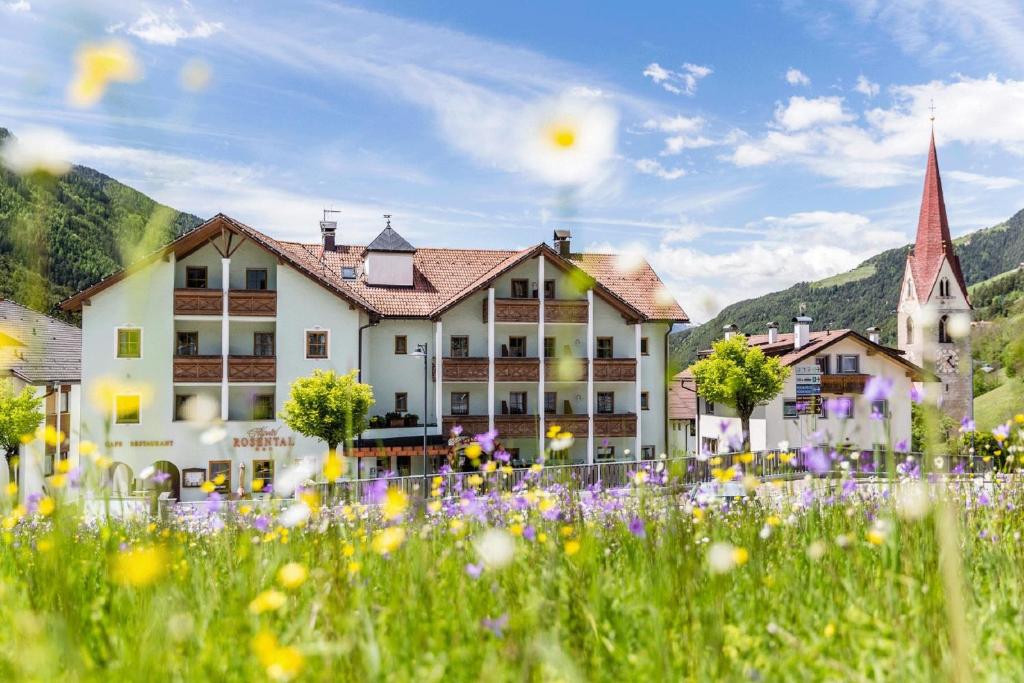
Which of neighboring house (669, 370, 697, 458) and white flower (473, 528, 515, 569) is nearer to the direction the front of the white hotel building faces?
the white flower

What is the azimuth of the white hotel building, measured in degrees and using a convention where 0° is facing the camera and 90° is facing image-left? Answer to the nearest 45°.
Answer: approximately 0°

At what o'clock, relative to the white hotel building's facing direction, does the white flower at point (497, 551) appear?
The white flower is roughly at 12 o'clock from the white hotel building.

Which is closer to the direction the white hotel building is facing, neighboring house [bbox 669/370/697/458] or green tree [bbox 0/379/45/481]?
the green tree

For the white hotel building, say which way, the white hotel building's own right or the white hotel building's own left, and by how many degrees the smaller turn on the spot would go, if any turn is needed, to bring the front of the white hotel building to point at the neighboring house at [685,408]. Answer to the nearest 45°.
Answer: approximately 135° to the white hotel building's own left

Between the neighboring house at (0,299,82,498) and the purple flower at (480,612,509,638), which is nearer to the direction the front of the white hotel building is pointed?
the purple flower

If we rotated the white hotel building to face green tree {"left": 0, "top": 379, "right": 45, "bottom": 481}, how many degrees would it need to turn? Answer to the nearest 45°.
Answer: approximately 90° to its right
